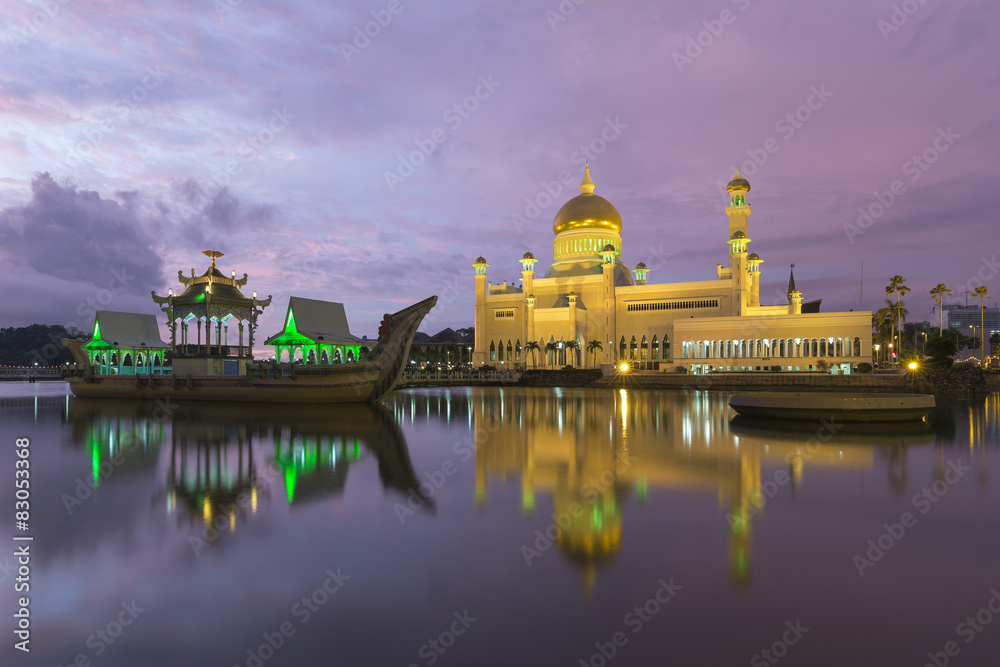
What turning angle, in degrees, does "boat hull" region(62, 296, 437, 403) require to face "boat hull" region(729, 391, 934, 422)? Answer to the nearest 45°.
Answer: approximately 45° to its right

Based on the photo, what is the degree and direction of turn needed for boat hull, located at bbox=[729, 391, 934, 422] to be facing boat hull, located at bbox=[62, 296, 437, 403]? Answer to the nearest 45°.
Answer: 0° — it already faces it

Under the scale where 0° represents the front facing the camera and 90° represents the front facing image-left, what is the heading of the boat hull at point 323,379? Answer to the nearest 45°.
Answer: approximately 270°

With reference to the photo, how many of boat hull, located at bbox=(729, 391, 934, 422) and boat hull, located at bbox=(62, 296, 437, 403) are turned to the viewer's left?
1

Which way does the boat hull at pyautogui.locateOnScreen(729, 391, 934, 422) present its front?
to the viewer's left
